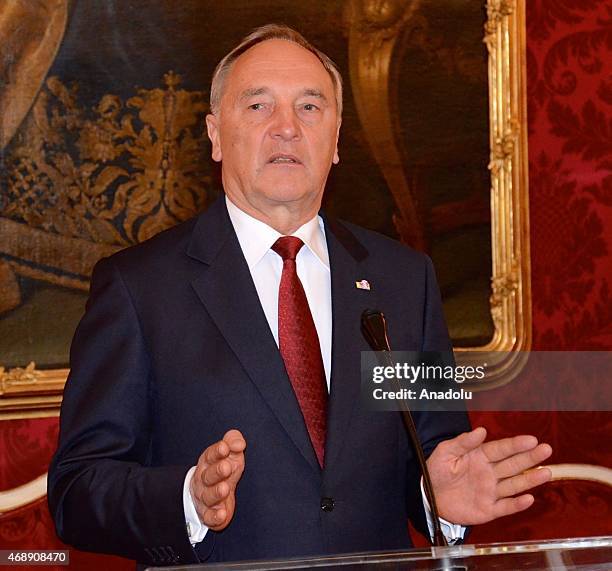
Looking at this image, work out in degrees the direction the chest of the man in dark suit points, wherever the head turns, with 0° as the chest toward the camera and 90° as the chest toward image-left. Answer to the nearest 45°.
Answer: approximately 315°

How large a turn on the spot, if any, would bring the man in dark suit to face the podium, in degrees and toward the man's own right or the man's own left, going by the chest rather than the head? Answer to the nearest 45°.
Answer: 0° — they already face it

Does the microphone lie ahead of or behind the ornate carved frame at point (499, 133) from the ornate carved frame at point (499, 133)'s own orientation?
ahead

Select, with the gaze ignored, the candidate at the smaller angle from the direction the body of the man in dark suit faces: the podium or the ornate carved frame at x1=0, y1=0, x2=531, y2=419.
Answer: the podium

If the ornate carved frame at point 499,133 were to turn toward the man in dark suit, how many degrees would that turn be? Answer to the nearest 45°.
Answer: approximately 45° to its right

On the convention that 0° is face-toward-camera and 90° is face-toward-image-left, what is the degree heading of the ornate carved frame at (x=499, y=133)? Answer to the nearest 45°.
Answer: approximately 0°
